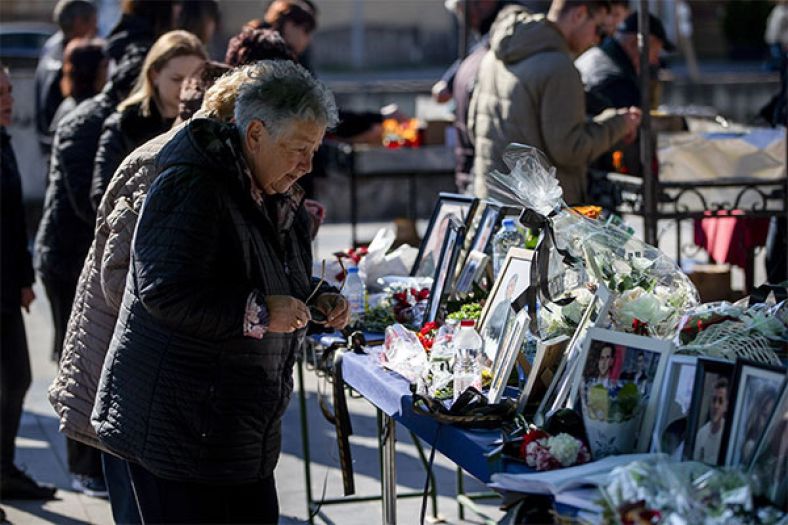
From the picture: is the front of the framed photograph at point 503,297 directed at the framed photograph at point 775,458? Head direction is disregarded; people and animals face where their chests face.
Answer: no

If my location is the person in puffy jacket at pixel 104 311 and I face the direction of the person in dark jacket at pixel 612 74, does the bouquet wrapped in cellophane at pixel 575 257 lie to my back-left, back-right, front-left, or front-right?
front-right

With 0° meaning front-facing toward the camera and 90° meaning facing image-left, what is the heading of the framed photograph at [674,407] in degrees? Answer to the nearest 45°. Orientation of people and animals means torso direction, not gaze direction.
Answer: approximately 45°

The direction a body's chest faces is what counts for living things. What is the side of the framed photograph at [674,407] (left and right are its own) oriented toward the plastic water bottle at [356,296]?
right

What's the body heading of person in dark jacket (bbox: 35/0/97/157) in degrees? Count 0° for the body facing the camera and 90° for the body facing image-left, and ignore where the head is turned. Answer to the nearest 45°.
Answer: approximately 270°

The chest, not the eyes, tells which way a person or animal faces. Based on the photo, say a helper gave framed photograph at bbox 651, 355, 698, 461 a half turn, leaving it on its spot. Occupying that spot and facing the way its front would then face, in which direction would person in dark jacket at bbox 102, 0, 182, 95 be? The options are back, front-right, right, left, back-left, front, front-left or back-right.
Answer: left

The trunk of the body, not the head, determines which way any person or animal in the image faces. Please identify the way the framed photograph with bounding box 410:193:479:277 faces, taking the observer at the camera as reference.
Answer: facing the viewer and to the left of the viewer

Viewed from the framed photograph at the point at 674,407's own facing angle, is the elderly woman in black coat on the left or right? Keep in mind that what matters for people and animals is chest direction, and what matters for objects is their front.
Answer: on its right

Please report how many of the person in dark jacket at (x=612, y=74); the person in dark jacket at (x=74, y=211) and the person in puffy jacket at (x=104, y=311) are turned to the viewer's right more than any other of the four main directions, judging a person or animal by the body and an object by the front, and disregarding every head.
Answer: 3

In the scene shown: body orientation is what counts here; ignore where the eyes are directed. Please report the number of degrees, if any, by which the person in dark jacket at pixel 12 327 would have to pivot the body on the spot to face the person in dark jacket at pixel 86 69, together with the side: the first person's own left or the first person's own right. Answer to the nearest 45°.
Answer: approximately 90° to the first person's own left

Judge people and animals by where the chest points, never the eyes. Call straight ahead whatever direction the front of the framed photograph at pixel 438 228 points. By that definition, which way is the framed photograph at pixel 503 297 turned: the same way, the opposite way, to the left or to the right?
the same way

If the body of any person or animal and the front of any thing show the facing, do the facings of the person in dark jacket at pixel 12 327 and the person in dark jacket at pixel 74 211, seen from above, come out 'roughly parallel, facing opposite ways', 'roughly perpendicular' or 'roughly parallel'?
roughly parallel

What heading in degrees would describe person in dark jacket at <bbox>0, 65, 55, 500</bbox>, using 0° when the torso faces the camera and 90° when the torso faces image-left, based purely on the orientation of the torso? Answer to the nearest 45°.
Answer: approximately 270°

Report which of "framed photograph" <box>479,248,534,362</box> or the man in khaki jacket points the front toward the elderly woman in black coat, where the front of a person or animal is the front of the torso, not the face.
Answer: the framed photograph
